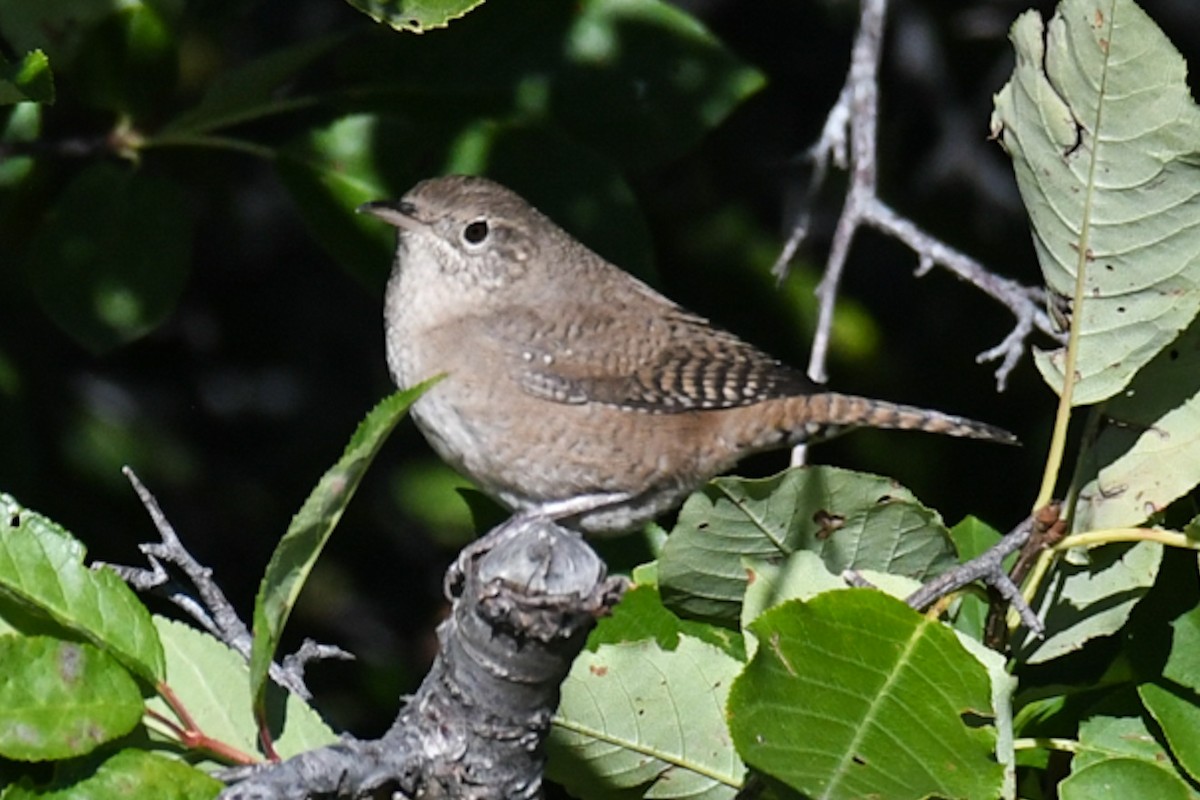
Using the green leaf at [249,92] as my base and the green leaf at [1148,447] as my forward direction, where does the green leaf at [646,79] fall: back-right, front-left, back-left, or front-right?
front-left

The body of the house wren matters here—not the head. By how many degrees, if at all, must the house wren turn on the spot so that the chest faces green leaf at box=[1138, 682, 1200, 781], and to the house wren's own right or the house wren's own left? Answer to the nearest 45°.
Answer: approximately 135° to the house wren's own left

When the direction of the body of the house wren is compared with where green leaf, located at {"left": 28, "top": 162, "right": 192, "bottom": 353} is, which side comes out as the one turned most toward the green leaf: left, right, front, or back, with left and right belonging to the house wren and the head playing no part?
front

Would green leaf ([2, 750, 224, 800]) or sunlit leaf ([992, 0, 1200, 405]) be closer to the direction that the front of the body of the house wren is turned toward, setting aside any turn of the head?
the green leaf

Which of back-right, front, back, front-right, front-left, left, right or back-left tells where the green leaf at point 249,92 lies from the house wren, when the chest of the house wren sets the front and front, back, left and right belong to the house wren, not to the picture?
front

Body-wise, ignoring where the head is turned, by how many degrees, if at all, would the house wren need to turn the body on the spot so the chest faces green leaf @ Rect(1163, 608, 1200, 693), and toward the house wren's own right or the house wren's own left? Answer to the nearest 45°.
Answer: approximately 135° to the house wren's own left

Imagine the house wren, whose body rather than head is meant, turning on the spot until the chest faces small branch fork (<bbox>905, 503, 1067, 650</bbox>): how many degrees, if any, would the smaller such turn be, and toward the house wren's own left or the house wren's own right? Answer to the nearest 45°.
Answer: approximately 135° to the house wren's own left

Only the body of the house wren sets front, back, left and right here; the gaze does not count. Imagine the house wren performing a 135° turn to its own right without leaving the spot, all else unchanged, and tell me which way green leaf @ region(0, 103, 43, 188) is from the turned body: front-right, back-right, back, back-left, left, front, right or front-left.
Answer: back-left

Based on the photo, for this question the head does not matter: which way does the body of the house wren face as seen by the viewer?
to the viewer's left

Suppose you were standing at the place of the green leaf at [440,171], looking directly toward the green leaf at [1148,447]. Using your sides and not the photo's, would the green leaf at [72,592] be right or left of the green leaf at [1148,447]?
right

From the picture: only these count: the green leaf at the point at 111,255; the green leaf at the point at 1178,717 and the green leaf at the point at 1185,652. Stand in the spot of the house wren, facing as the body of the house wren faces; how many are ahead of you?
1
